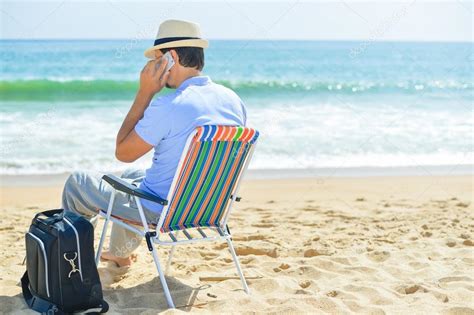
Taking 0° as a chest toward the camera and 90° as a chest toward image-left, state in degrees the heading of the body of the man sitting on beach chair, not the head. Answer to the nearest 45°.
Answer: approximately 135°

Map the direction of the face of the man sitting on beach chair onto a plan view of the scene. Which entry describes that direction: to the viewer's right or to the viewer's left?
to the viewer's left

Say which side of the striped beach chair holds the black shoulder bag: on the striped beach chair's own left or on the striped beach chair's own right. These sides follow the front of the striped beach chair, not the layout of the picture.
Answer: on the striped beach chair's own left

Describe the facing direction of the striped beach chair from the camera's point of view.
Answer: facing away from the viewer and to the left of the viewer
